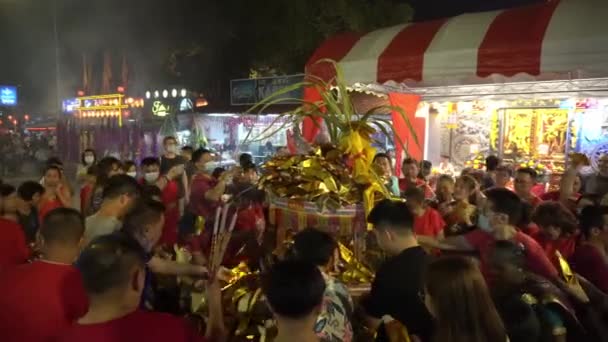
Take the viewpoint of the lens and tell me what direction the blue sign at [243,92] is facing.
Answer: facing the viewer

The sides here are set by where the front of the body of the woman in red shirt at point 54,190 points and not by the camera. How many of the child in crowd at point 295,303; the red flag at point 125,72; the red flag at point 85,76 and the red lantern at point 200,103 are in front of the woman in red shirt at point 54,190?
1

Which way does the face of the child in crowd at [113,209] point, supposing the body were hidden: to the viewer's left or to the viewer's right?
to the viewer's right

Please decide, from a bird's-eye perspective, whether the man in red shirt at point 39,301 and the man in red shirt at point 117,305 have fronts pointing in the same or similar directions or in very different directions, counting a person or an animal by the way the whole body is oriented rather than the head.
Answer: same or similar directions

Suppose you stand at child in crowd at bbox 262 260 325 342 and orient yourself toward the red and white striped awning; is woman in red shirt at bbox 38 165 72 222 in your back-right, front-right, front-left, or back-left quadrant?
front-left

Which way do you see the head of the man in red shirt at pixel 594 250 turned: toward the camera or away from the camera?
away from the camera

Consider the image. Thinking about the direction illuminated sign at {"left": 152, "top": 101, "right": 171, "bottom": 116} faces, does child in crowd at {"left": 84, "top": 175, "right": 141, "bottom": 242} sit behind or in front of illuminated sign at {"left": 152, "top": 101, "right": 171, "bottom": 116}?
in front

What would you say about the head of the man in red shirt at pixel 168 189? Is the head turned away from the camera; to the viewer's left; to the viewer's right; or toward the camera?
toward the camera

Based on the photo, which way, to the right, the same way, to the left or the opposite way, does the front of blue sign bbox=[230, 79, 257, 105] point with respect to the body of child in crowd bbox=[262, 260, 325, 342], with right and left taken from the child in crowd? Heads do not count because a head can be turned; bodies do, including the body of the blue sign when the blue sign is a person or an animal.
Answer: the opposite way

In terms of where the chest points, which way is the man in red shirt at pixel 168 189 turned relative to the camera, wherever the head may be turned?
toward the camera

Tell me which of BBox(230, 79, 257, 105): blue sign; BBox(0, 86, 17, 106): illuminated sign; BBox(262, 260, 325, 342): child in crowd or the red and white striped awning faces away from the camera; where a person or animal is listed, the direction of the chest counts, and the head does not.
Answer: the child in crowd

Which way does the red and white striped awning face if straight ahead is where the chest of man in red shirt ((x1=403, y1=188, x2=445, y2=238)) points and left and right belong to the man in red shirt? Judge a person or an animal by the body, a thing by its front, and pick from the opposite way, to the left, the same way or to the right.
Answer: the same way

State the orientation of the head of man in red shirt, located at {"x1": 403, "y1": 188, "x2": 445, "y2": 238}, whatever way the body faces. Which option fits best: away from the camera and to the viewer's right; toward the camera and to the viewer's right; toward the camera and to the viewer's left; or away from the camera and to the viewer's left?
toward the camera and to the viewer's left

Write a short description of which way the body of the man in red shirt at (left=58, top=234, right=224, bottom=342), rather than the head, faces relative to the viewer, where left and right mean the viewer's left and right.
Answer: facing away from the viewer and to the right of the viewer

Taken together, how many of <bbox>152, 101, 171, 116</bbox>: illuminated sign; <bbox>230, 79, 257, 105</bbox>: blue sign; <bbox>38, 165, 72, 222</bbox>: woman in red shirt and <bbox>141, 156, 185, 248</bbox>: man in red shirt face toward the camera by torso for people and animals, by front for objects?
4

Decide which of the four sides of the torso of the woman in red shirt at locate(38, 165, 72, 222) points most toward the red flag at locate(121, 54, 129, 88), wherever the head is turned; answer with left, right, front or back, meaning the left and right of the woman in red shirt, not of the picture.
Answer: back
